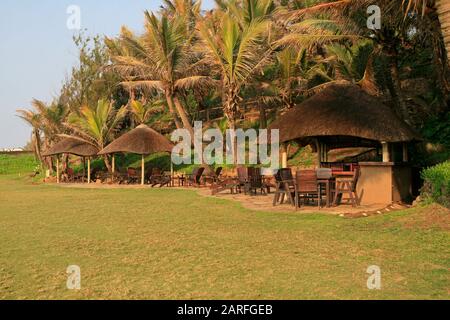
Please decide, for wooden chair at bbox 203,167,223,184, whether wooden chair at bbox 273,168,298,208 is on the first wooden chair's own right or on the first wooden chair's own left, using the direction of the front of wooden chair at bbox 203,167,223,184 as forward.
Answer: on the first wooden chair's own left

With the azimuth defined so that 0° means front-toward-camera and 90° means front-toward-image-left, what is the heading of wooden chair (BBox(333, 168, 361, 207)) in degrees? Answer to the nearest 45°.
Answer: approximately 90°

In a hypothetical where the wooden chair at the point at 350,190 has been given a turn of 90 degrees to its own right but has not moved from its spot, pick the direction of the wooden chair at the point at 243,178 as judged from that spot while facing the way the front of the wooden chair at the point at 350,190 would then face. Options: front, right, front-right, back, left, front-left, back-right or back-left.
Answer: front-left

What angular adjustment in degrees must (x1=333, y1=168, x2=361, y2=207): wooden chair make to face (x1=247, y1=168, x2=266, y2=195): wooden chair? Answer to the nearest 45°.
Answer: approximately 45° to its right

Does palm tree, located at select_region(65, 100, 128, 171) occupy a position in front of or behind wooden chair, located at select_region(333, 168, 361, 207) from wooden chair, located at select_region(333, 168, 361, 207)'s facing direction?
in front
